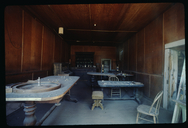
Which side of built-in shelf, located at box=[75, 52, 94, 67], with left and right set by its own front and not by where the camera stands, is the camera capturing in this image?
front

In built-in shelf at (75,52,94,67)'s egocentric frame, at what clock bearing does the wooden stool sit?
The wooden stool is roughly at 12 o'clock from the built-in shelf.
